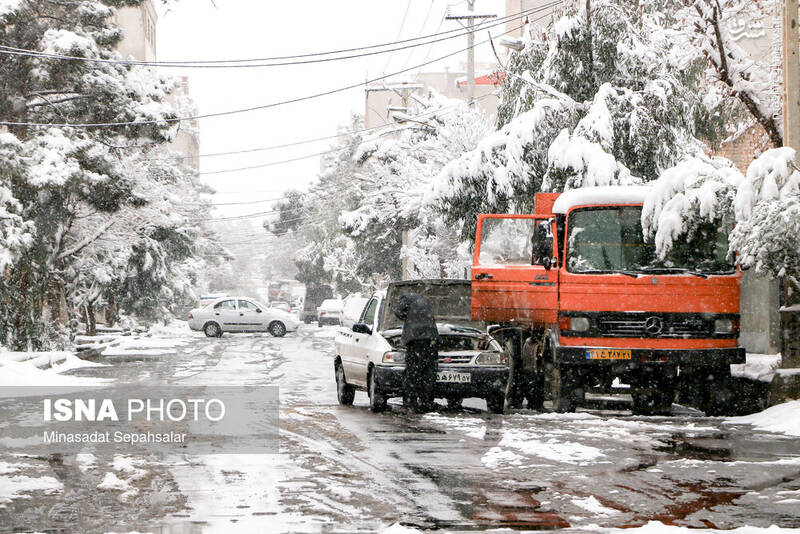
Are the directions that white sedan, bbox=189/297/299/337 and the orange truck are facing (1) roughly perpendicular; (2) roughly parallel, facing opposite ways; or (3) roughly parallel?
roughly perpendicular

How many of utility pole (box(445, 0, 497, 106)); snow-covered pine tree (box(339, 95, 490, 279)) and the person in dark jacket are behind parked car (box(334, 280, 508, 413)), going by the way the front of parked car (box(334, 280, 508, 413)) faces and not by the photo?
2

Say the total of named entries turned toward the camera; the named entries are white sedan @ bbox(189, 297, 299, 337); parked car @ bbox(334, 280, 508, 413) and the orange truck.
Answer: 2

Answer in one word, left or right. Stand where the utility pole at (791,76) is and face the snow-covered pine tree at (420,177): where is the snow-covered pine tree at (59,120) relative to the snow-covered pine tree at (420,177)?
left

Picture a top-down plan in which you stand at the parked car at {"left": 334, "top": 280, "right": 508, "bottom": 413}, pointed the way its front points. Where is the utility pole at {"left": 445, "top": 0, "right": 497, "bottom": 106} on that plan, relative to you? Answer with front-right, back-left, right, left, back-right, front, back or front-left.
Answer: back

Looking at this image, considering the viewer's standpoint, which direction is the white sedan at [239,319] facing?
facing to the right of the viewer

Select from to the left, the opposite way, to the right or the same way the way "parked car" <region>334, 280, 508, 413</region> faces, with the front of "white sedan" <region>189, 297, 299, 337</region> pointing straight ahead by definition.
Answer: to the right

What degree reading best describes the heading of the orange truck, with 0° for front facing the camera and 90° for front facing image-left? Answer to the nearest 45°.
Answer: approximately 0°

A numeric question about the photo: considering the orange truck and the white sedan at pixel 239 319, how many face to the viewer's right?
1

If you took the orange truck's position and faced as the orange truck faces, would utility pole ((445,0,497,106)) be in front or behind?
behind

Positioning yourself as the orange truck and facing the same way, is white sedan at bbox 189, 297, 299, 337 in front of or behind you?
behind
